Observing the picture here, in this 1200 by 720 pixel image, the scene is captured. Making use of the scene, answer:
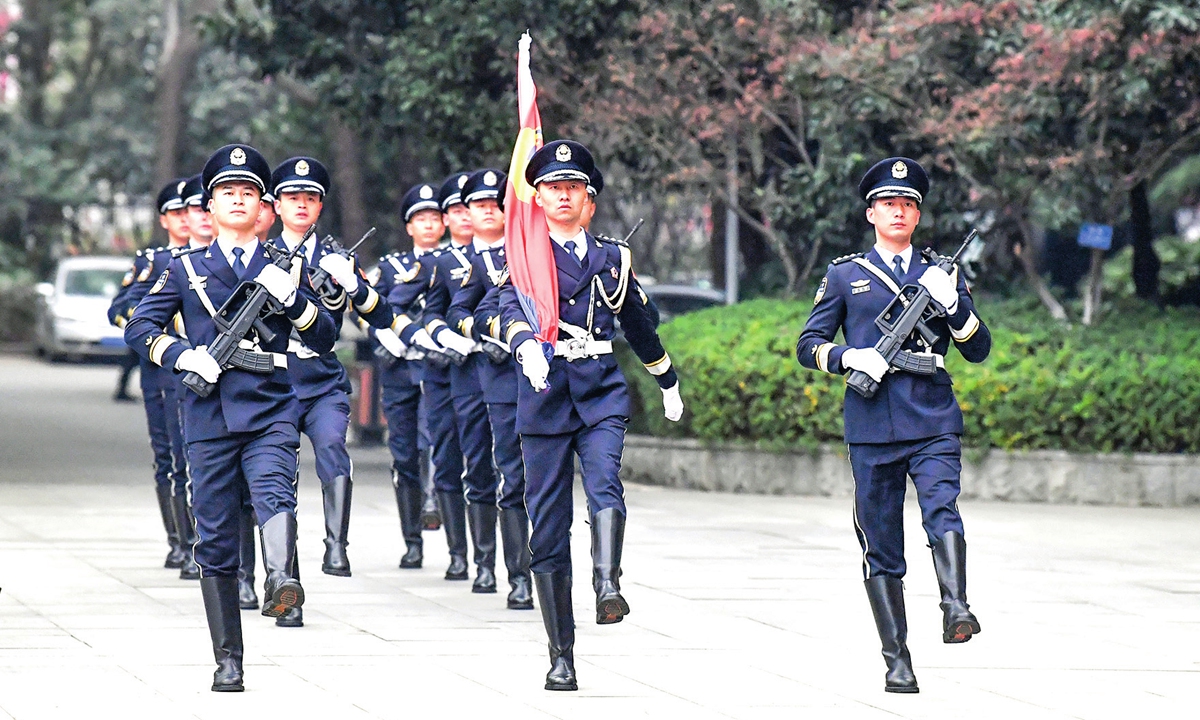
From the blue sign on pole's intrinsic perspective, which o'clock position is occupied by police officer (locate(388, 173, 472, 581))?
The police officer is roughly at 1 o'clock from the blue sign on pole.

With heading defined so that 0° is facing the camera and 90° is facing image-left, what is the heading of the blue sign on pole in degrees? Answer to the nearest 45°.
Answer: approximately 0°

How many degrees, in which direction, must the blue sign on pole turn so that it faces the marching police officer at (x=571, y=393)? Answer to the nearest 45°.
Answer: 0° — it already faces them

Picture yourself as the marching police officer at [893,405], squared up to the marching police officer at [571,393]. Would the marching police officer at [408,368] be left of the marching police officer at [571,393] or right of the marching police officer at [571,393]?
right

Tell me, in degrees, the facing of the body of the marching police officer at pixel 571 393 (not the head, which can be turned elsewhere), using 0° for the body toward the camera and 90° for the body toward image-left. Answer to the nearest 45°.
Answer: approximately 0°

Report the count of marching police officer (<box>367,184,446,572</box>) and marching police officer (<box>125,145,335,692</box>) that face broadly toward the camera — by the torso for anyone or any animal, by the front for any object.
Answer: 2
